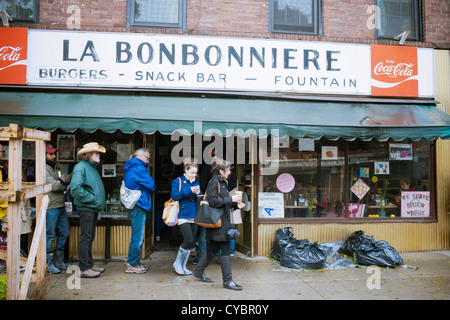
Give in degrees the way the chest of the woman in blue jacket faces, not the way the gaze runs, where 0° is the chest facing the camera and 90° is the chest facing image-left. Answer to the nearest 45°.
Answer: approximately 315°

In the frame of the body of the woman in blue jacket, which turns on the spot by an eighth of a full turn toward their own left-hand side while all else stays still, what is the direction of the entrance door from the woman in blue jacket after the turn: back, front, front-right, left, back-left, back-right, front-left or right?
left

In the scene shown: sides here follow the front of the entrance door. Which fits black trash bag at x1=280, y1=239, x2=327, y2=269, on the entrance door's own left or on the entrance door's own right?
on the entrance door's own left

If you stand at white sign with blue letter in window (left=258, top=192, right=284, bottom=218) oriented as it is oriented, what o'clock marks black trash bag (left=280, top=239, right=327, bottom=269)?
The black trash bag is roughly at 11 o'clock from the white sign with blue letter in window.

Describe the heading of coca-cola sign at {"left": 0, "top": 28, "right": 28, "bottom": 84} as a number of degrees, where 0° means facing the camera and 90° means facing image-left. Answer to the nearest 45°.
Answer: approximately 0°

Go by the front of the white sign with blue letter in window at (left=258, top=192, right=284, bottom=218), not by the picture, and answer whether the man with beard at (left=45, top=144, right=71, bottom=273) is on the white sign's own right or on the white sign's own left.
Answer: on the white sign's own right

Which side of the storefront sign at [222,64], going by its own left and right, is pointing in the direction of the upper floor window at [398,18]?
left

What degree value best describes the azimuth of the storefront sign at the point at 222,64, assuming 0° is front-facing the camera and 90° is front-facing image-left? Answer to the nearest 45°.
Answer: approximately 0°

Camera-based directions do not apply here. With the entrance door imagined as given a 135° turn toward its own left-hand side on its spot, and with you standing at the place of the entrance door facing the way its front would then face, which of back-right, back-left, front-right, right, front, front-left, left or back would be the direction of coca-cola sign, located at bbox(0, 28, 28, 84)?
back
